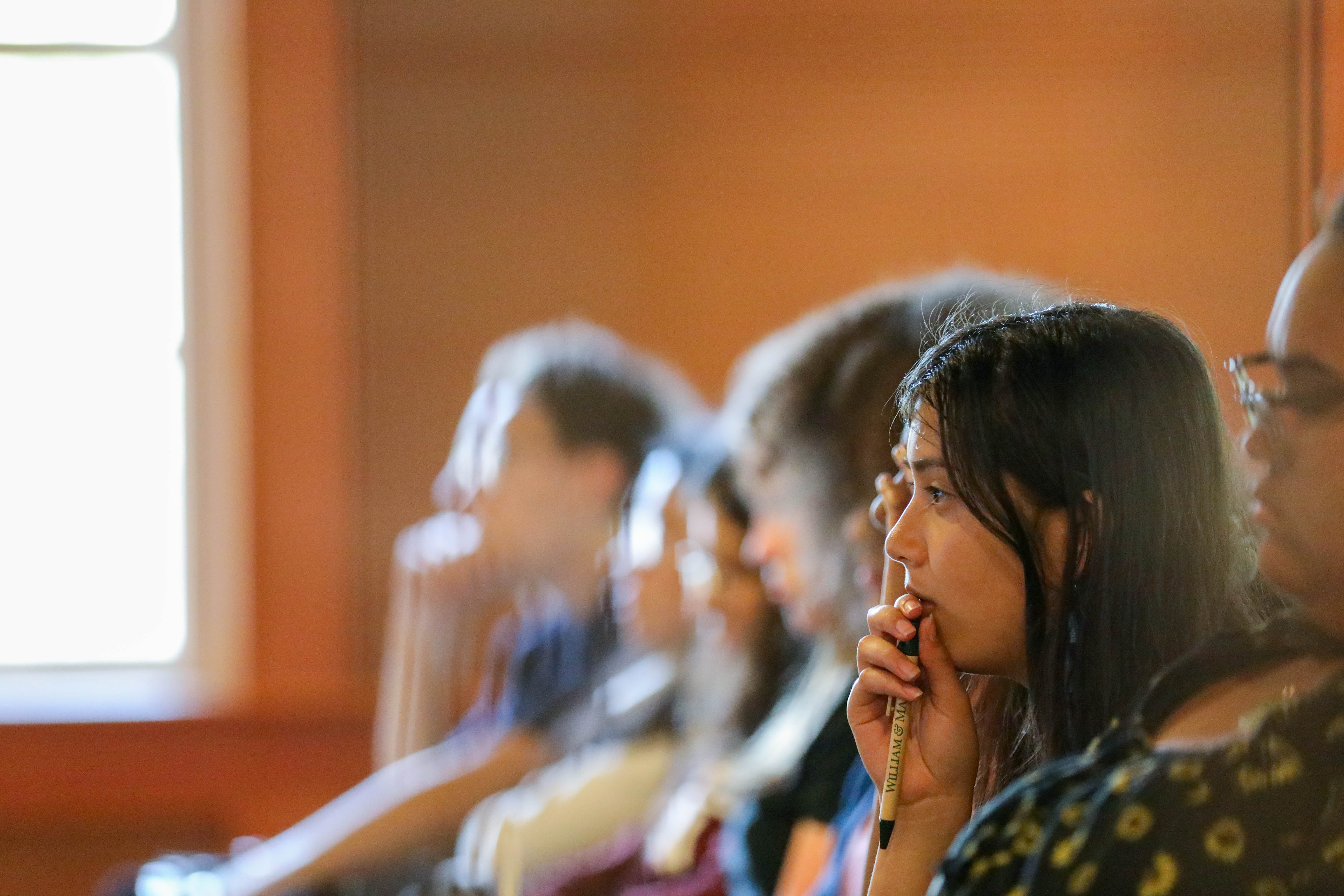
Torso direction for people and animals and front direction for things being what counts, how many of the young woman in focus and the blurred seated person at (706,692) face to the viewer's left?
2

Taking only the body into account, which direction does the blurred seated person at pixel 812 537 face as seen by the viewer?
to the viewer's left

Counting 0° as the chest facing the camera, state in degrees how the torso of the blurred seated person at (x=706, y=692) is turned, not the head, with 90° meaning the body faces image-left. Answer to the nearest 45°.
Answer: approximately 90°

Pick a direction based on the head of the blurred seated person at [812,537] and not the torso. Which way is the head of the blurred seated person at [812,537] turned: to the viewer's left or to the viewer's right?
to the viewer's left

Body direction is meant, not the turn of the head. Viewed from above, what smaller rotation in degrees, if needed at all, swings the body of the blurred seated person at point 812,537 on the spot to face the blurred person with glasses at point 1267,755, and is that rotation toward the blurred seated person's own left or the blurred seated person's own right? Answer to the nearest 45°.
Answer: approximately 90° to the blurred seated person's own left

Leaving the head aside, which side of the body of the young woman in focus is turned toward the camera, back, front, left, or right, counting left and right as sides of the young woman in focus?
left
